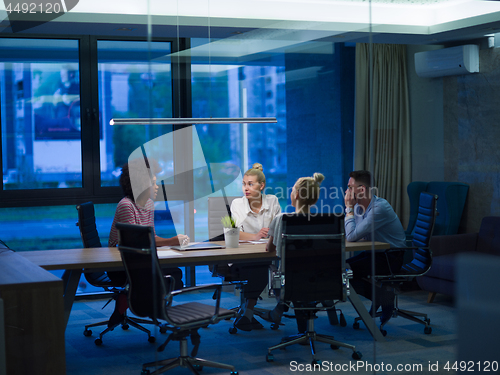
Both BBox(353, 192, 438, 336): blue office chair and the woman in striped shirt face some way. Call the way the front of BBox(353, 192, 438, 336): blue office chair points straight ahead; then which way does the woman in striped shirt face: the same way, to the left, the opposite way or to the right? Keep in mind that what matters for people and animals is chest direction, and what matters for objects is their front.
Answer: the opposite way

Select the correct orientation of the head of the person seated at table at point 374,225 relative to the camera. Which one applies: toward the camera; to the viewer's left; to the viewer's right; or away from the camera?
to the viewer's left

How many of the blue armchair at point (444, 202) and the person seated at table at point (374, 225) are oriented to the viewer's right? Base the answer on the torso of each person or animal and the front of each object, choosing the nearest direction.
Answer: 0

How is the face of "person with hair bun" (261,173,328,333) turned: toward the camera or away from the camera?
away from the camera

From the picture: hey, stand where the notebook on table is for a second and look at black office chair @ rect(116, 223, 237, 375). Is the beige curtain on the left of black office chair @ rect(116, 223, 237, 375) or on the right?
left

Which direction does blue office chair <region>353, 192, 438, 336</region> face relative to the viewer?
to the viewer's left

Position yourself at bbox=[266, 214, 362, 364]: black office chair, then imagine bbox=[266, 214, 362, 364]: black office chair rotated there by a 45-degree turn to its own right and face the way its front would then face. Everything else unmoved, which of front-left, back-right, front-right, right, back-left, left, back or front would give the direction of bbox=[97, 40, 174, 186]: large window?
left

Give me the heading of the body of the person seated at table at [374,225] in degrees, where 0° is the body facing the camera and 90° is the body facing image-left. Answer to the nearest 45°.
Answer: approximately 90°

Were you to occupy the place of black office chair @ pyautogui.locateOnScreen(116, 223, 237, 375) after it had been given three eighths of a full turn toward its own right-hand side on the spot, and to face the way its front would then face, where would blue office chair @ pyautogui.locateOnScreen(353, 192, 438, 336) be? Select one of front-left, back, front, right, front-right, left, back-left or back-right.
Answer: left

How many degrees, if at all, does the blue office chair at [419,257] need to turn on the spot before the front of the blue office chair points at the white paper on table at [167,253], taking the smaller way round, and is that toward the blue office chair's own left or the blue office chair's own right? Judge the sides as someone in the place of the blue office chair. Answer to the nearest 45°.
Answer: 0° — it already faces it

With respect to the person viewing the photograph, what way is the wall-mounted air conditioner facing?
facing the viewer and to the left of the viewer

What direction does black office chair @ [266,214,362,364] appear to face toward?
away from the camera

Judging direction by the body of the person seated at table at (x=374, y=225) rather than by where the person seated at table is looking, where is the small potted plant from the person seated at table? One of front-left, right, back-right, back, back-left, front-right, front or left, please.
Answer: front-right

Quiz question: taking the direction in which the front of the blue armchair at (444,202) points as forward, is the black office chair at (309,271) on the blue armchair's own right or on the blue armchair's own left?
on the blue armchair's own right
